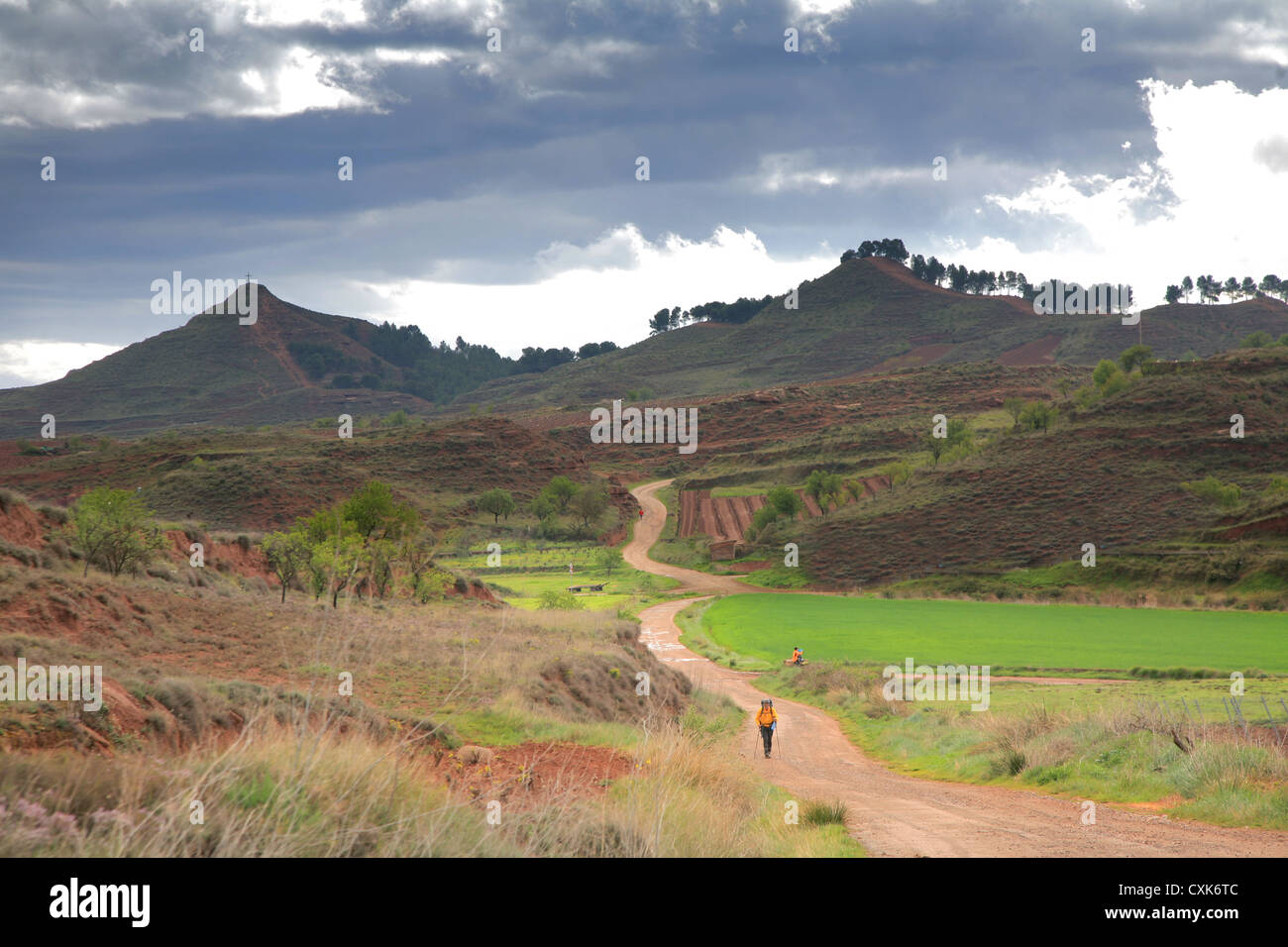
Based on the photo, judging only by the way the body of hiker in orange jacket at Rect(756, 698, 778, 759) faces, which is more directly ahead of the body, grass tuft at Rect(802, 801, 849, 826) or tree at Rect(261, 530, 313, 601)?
the grass tuft

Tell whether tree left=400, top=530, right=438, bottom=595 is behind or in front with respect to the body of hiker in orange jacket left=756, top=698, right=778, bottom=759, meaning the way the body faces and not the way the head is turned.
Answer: behind

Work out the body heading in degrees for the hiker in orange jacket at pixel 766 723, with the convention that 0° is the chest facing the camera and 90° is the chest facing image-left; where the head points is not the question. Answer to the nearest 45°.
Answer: approximately 0°

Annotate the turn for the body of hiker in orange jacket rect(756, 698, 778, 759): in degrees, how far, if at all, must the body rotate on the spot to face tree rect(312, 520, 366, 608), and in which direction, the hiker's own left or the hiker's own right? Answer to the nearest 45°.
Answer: approximately 135° to the hiker's own right

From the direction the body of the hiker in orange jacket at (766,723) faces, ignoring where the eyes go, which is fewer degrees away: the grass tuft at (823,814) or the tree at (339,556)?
the grass tuft

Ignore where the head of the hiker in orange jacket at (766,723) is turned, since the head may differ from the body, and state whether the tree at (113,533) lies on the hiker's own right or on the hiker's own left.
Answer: on the hiker's own right

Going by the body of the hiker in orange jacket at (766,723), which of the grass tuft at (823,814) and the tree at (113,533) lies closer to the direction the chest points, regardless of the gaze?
the grass tuft

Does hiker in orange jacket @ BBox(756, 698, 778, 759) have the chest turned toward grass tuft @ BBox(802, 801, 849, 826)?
yes
